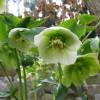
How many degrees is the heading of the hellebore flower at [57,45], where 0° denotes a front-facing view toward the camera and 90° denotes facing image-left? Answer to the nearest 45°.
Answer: approximately 0°
